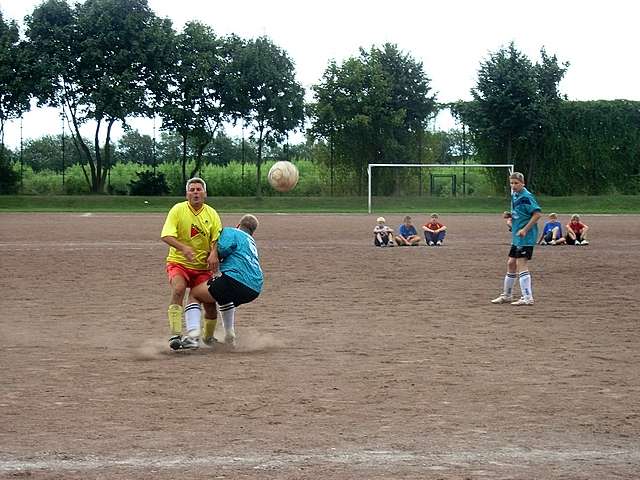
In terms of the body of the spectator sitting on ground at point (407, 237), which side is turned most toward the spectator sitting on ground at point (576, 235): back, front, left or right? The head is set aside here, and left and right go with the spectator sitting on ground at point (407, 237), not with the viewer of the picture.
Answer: left

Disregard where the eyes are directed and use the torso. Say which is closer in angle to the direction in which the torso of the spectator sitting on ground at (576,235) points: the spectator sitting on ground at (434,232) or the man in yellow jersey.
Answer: the man in yellow jersey

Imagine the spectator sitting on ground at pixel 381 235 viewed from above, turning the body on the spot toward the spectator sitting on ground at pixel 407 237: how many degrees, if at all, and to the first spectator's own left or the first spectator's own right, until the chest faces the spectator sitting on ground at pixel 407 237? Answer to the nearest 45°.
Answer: approximately 135° to the first spectator's own left

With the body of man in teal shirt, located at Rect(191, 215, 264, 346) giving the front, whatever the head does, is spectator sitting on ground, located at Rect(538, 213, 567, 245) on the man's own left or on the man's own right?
on the man's own right
